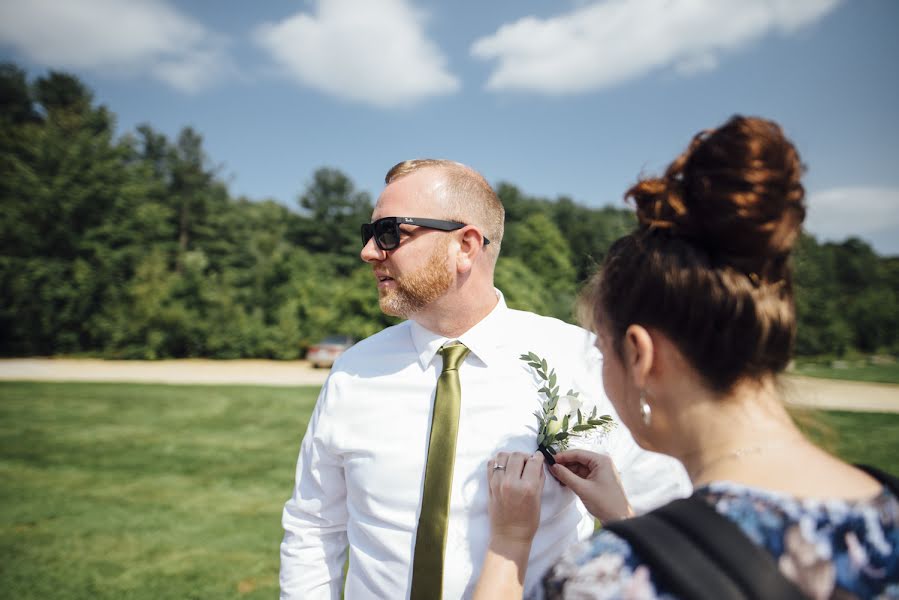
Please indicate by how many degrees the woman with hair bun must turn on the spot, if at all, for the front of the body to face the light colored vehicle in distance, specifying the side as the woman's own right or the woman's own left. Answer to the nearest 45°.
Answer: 0° — they already face it

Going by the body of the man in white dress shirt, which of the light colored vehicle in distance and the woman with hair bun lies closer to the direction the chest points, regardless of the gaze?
the woman with hair bun

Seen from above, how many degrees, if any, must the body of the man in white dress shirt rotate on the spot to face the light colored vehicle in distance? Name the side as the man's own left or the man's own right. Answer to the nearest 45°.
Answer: approximately 180°

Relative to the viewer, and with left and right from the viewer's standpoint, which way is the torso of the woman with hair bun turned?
facing away from the viewer and to the left of the viewer

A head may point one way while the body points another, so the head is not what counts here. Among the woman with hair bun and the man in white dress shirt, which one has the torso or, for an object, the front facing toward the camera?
the man in white dress shirt

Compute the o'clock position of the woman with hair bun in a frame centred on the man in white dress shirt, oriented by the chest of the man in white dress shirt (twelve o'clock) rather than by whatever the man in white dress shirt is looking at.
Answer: The woman with hair bun is roughly at 11 o'clock from the man in white dress shirt.

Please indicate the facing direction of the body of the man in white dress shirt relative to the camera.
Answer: toward the camera

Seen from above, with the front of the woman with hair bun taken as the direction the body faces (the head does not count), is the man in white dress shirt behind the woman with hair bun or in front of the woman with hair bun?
in front

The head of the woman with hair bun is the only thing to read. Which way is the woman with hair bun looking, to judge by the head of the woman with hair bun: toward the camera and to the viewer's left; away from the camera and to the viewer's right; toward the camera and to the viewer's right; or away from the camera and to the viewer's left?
away from the camera and to the viewer's left

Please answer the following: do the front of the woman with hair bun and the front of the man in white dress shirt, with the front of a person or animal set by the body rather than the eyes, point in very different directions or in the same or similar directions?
very different directions

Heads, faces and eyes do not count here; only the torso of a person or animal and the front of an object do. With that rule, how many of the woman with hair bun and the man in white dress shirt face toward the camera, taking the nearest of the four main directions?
1
